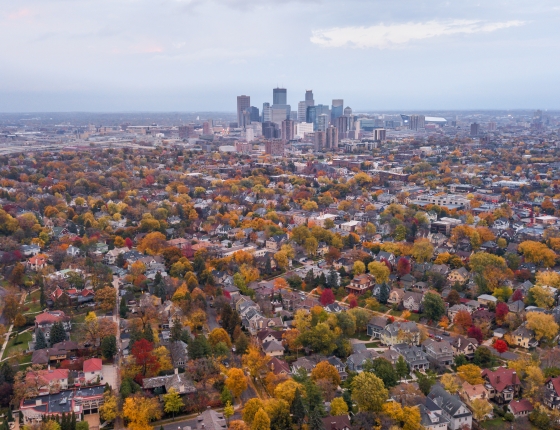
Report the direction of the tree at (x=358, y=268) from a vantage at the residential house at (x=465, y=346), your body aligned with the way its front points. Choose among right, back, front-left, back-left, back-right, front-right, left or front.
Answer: back

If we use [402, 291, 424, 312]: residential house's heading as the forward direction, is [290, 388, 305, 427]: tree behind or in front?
in front

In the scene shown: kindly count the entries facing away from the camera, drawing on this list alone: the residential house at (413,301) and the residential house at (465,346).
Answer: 0

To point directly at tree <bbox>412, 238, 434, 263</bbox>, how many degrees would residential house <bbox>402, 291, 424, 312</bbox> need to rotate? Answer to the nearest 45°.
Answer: approximately 135° to its right

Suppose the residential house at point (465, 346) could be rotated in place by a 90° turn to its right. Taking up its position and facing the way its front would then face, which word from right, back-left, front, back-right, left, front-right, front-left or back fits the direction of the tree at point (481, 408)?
front-left

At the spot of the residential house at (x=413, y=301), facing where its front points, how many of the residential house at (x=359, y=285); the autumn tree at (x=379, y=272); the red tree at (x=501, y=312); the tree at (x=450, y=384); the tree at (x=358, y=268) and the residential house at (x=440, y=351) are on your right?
3

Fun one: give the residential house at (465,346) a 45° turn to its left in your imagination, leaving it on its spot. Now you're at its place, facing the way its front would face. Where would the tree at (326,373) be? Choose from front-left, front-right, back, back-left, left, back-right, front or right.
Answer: back-right

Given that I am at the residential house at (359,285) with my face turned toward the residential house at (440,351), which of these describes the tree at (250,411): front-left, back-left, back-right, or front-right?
front-right

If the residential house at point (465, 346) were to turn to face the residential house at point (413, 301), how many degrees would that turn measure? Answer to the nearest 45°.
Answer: approximately 180°

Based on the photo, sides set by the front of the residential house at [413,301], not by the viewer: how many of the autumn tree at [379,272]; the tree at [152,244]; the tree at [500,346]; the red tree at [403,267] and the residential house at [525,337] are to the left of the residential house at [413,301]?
2

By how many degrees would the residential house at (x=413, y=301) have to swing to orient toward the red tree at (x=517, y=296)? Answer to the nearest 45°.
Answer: approximately 135° to its left

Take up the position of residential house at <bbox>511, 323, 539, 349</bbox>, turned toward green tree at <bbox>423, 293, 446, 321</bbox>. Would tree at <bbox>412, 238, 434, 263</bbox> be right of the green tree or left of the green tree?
right
